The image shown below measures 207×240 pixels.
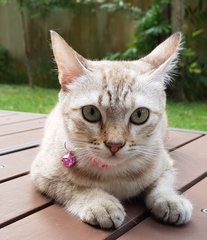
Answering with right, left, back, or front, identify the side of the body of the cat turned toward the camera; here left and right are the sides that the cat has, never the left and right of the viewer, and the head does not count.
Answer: front
